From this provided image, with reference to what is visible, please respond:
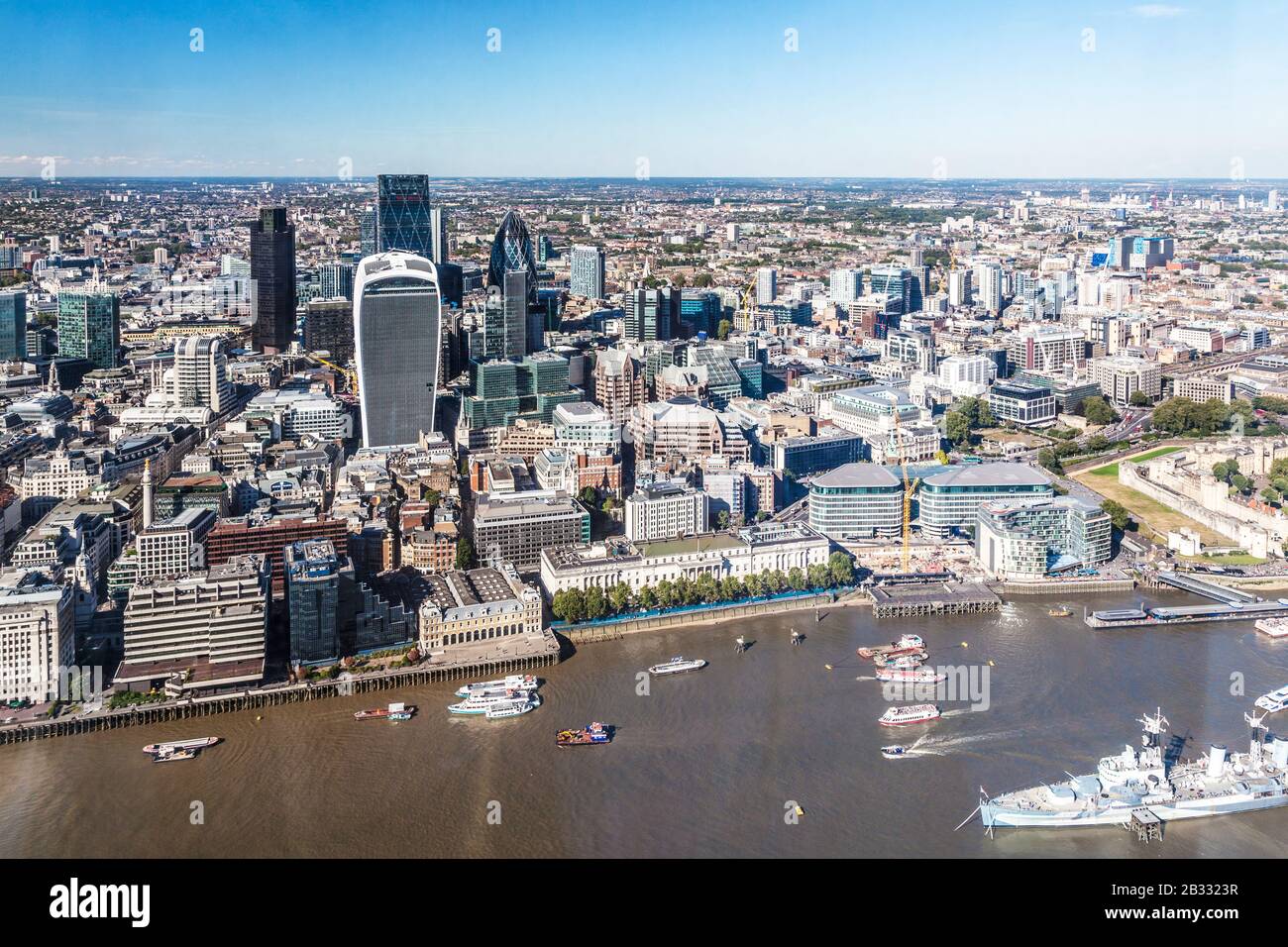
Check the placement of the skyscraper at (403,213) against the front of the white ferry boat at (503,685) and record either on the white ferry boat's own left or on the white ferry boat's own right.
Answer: on the white ferry boat's own right

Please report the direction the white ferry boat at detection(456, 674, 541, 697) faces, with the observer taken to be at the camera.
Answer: facing to the left of the viewer

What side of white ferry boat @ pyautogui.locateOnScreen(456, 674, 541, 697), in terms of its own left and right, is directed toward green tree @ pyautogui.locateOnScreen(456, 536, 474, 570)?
right

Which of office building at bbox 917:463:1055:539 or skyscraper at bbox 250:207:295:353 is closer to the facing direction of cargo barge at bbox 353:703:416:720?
the skyscraper

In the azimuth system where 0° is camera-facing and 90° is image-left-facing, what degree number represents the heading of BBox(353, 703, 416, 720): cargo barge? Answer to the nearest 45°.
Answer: approximately 90°
